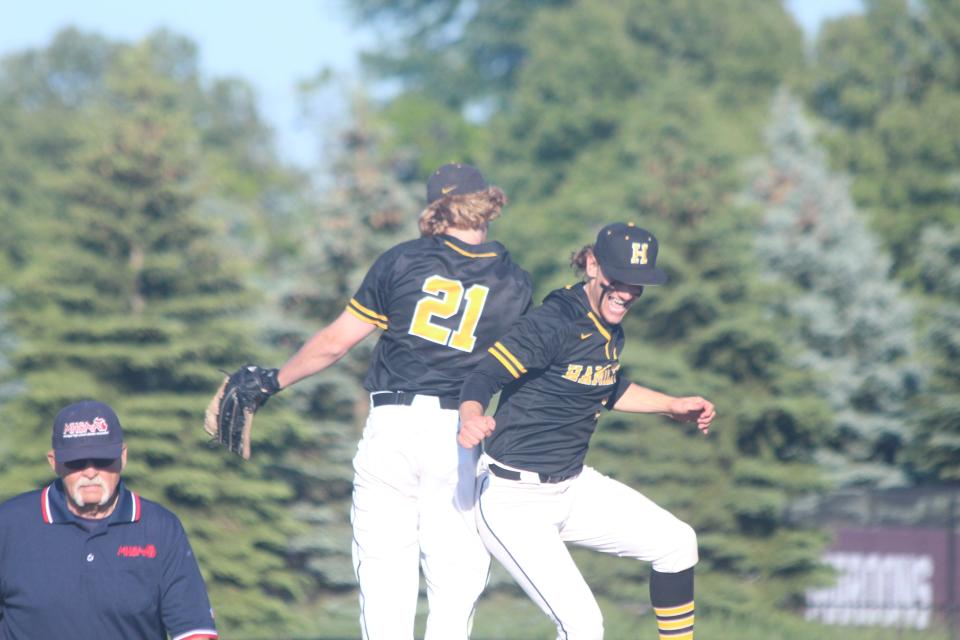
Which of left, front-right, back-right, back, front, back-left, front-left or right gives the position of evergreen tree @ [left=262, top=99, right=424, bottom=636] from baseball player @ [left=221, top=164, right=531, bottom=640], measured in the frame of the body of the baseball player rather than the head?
front

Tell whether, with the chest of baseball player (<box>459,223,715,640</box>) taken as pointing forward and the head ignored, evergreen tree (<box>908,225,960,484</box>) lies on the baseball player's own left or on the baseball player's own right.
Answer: on the baseball player's own left

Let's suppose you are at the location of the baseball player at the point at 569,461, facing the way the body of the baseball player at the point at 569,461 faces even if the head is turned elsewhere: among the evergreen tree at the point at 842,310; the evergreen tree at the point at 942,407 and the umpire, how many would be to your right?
1

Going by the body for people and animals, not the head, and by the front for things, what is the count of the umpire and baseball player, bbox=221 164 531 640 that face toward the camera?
1

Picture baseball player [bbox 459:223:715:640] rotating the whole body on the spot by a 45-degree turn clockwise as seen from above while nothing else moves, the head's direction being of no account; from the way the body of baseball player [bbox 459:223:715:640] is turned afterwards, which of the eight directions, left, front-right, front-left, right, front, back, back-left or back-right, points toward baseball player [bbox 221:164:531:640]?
right

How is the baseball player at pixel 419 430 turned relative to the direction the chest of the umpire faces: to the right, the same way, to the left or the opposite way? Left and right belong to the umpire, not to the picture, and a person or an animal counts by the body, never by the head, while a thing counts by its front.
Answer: the opposite way

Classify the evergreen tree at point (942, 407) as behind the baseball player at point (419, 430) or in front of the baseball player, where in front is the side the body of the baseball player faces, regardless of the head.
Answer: in front

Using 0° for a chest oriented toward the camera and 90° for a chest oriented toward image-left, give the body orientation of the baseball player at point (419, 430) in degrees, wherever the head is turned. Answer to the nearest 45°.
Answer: approximately 180°

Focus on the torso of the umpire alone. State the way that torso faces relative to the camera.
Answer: toward the camera

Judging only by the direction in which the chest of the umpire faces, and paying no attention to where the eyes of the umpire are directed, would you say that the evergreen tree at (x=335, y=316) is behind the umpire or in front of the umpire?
behind
